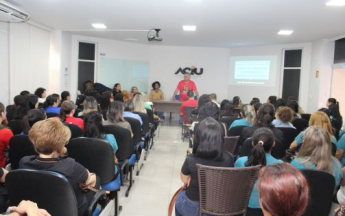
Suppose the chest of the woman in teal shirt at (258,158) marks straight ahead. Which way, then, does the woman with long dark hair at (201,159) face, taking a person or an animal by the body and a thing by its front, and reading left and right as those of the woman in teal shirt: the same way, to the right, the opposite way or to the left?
the same way

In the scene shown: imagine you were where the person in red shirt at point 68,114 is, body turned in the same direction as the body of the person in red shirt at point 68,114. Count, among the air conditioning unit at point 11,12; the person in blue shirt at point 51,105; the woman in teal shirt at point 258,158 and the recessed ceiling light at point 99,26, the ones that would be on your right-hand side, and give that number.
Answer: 1

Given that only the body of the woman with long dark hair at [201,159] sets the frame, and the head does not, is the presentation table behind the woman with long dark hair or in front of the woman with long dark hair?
in front

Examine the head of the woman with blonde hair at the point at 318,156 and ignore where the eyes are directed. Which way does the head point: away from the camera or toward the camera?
away from the camera

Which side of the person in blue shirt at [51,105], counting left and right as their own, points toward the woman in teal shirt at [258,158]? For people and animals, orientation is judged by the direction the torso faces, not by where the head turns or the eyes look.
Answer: right

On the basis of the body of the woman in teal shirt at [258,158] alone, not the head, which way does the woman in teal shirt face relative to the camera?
away from the camera

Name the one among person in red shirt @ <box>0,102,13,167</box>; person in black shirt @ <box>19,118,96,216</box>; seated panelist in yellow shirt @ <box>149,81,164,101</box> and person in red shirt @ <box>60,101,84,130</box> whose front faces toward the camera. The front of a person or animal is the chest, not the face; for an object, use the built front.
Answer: seated panelist in yellow shirt @ <box>149,81,164,101</box>

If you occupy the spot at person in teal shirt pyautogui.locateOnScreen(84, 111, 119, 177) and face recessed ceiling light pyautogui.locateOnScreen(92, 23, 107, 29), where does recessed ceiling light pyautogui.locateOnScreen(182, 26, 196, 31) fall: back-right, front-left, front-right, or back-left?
front-right

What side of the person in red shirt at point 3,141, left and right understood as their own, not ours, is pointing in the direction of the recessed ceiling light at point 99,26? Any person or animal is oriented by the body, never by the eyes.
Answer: front

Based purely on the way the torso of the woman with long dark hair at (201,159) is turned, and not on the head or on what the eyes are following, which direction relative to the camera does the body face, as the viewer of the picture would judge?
away from the camera

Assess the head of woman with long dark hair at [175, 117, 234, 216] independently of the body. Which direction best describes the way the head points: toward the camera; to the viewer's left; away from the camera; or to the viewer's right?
away from the camera

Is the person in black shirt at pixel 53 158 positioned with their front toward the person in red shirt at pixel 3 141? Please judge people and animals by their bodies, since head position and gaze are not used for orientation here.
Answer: no

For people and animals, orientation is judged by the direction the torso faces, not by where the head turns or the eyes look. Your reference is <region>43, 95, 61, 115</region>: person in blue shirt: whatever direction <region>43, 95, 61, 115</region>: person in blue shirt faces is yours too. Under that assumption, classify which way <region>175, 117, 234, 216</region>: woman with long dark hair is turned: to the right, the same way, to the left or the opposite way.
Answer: the same way

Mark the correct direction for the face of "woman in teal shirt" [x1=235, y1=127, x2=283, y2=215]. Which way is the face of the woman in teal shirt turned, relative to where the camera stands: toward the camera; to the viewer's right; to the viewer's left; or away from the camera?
away from the camera

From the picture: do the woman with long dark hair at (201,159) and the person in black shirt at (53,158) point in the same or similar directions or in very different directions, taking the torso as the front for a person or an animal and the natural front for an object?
same or similar directions

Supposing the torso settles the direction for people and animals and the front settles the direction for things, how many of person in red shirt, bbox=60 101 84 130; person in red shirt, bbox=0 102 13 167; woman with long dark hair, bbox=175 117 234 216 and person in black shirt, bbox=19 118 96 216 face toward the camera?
0

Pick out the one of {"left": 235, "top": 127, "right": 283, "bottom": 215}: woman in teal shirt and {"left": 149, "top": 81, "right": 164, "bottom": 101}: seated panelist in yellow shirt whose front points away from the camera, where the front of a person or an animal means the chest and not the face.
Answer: the woman in teal shirt

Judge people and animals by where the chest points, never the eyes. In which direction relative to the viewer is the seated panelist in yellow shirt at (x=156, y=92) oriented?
toward the camera

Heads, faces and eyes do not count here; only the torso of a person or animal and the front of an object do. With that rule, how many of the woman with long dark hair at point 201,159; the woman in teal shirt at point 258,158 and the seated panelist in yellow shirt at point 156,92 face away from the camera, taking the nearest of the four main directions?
2

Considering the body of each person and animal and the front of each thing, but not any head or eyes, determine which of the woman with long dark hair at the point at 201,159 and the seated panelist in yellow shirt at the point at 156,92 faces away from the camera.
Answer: the woman with long dark hair
